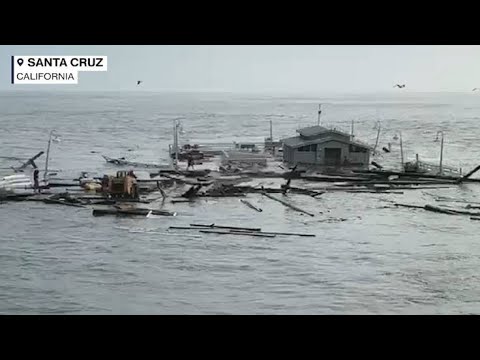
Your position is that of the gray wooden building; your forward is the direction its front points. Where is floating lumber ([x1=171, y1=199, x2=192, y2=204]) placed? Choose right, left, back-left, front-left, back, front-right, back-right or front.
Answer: right

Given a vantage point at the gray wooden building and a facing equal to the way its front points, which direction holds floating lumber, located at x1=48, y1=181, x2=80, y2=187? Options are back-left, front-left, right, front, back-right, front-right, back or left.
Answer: right

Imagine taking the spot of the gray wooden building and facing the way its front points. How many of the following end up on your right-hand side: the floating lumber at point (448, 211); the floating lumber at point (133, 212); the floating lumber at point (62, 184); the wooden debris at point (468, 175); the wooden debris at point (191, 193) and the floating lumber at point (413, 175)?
3

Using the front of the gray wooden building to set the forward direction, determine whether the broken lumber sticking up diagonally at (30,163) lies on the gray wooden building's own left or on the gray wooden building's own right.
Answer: on the gray wooden building's own right

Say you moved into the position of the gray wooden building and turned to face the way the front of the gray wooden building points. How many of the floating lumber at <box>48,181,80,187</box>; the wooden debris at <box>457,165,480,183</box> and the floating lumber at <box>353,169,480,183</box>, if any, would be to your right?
1

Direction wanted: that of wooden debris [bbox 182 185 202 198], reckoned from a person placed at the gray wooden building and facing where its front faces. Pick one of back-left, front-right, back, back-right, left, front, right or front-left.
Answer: right

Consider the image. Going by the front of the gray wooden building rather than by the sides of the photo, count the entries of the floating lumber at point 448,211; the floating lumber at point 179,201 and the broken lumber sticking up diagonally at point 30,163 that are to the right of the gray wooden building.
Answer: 2

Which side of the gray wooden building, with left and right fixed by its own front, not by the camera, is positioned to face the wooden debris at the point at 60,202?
right

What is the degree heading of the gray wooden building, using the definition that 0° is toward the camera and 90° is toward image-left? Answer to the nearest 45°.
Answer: approximately 0°

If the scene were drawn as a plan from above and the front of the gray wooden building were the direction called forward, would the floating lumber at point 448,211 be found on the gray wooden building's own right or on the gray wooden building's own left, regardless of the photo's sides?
on the gray wooden building's own left

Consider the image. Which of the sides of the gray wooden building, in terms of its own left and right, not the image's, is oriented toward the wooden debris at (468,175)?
left

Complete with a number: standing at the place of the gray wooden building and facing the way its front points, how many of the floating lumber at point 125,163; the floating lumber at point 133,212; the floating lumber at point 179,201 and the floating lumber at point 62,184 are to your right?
4

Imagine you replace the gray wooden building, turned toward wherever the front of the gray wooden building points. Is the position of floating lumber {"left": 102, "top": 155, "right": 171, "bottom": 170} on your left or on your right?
on your right
